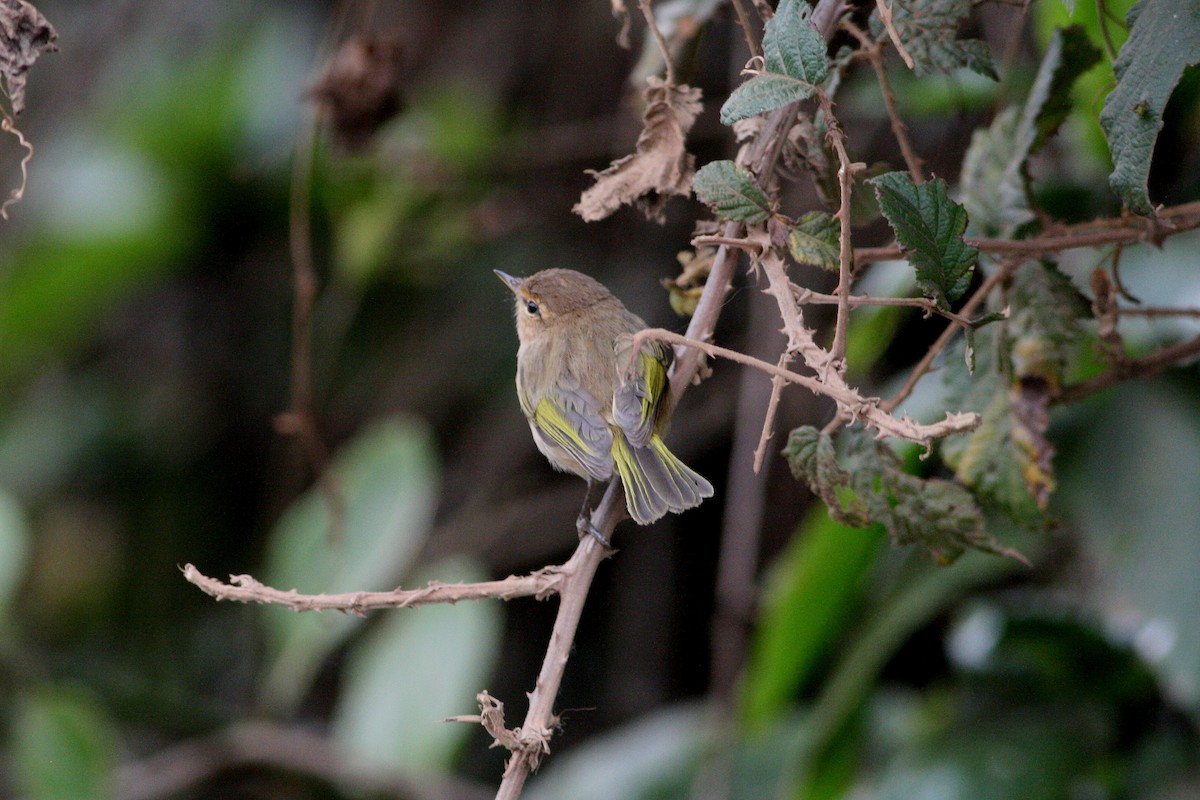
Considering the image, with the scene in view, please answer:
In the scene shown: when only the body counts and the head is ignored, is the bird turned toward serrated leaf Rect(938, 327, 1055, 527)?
no

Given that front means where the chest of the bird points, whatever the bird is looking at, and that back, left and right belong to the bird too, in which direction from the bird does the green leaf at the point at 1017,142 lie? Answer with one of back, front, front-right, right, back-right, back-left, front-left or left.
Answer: right

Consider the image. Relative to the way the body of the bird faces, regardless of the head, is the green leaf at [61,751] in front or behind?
in front

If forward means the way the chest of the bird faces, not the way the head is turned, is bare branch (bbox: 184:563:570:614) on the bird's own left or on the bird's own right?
on the bird's own left

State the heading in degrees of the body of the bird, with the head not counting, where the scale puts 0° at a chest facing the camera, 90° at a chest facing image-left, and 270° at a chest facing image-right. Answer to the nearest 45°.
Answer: approximately 135°

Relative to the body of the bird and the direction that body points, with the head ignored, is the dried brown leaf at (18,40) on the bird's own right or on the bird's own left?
on the bird's own left

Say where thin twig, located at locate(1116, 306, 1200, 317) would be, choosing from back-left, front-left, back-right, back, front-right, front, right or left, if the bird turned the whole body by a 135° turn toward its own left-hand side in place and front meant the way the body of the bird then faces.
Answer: back-left
